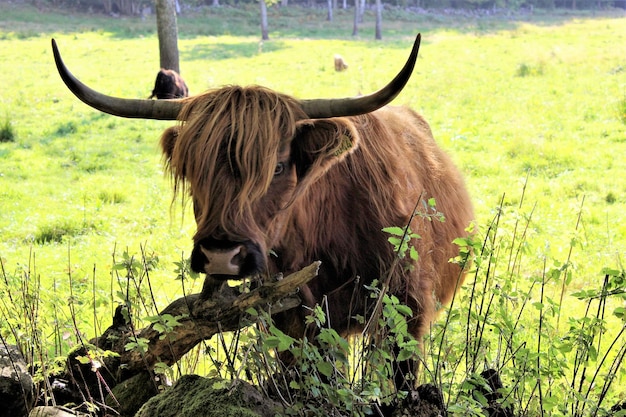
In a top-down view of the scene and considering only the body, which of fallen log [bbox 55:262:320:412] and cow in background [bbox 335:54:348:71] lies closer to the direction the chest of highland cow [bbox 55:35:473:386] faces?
the fallen log

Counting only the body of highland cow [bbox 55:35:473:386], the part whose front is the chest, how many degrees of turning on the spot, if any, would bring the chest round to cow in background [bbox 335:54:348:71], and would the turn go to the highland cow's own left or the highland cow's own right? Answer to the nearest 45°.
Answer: approximately 135° to the highland cow's own right

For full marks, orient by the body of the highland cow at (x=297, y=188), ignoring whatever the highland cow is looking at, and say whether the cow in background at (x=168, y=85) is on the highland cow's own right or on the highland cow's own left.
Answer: on the highland cow's own right

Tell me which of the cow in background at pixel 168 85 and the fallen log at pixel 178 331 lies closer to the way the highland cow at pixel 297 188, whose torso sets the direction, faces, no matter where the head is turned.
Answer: the fallen log

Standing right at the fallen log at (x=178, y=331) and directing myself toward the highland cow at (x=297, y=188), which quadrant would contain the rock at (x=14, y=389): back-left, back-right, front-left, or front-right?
back-left

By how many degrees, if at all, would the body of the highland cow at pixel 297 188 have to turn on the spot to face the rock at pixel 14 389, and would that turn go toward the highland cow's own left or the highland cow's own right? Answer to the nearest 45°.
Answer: approximately 45° to the highland cow's own right

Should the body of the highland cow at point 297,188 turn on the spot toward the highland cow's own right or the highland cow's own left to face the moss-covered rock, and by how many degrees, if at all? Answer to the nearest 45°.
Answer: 0° — it already faces it

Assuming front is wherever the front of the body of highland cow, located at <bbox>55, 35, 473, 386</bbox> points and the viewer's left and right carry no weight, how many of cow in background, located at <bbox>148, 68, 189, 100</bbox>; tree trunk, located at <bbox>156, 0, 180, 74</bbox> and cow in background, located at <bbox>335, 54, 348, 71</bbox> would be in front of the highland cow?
0

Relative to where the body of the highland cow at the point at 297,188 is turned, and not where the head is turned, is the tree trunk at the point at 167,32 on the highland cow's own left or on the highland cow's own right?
on the highland cow's own right

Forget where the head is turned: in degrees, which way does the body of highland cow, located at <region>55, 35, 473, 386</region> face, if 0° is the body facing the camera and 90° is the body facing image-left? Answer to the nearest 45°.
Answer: approximately 45°

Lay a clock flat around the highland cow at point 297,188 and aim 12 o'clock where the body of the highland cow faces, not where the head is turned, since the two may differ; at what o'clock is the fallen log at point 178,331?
The fallen log is roughly at 12 o'clock from the highland cow.
